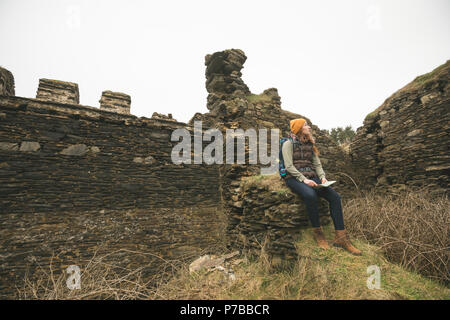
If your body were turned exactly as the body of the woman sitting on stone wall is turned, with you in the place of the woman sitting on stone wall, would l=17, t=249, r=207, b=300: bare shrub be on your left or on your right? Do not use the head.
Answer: on your right

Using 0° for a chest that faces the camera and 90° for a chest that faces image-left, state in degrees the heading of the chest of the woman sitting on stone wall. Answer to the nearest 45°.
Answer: approximately 315°

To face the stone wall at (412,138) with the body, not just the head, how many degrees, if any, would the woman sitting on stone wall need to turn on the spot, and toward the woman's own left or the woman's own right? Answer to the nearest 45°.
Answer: approximately 90° to the woman's own left

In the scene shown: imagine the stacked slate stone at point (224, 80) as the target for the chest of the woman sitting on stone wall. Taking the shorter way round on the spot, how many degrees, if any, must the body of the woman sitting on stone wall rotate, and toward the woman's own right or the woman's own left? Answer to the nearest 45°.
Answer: approximately 180°

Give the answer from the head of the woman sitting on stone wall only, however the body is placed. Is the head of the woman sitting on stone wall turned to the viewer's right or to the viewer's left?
to the viewer's right
